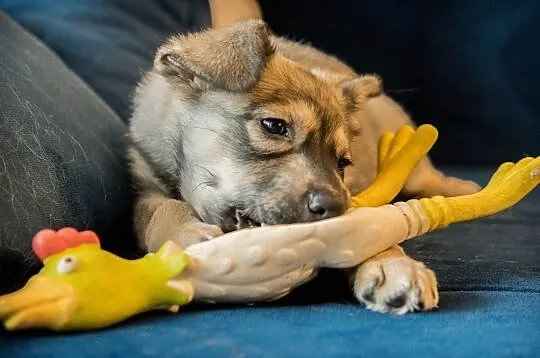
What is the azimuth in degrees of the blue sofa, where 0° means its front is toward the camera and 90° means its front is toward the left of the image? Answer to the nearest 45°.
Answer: approximately 0°
